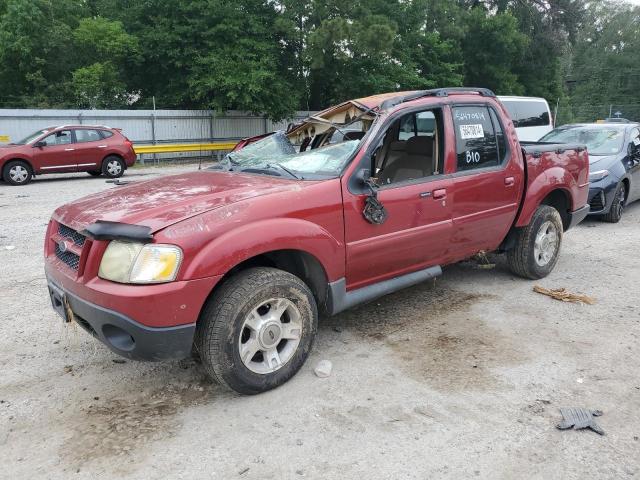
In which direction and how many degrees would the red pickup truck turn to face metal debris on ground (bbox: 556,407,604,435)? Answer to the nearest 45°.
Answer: approximately 90° to its left

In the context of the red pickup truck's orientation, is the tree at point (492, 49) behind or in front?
behind

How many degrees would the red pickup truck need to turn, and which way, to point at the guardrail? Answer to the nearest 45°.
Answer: approximately 135° to its right

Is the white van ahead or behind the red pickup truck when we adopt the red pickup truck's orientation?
behind

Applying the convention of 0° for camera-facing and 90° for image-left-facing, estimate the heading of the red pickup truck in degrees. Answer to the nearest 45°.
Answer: approximately 45°
